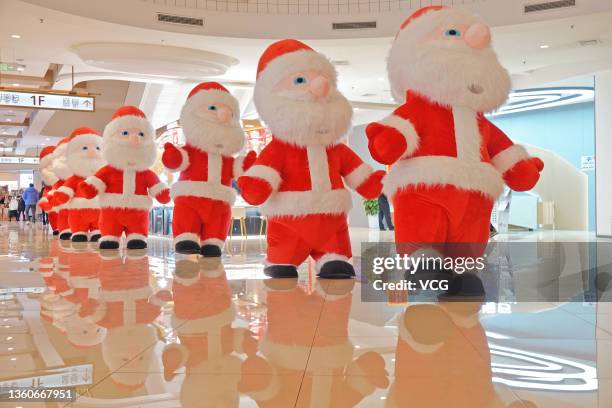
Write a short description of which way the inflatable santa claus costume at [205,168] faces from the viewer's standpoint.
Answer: facing the viewer and to the right of the viewer

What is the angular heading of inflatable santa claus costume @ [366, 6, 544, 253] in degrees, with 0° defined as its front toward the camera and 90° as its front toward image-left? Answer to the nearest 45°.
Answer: approximately 315°

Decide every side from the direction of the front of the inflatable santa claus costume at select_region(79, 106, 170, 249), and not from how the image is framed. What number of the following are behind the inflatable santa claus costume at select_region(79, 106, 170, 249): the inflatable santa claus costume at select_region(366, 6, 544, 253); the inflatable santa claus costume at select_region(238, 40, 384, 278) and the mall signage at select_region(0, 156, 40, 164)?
1

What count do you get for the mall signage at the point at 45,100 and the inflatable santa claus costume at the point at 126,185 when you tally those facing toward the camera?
2

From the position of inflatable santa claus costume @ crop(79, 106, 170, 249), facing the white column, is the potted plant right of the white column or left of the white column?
left

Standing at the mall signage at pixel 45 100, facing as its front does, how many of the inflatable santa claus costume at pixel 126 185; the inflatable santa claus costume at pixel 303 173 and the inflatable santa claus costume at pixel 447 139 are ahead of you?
3

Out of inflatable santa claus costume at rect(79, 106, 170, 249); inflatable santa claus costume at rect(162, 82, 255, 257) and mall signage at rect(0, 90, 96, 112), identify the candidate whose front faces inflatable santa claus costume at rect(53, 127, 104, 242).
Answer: the mall signage

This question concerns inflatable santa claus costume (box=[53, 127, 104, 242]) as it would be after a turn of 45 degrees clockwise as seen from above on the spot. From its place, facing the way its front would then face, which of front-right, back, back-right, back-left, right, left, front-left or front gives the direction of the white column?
left

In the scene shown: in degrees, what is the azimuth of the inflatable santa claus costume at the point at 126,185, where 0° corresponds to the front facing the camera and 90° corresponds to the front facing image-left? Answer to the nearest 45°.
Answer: approximately 0°

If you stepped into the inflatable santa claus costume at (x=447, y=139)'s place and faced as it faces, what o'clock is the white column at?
The white column is roughly at 8 o'clock from the inflatable santa claus costume.
